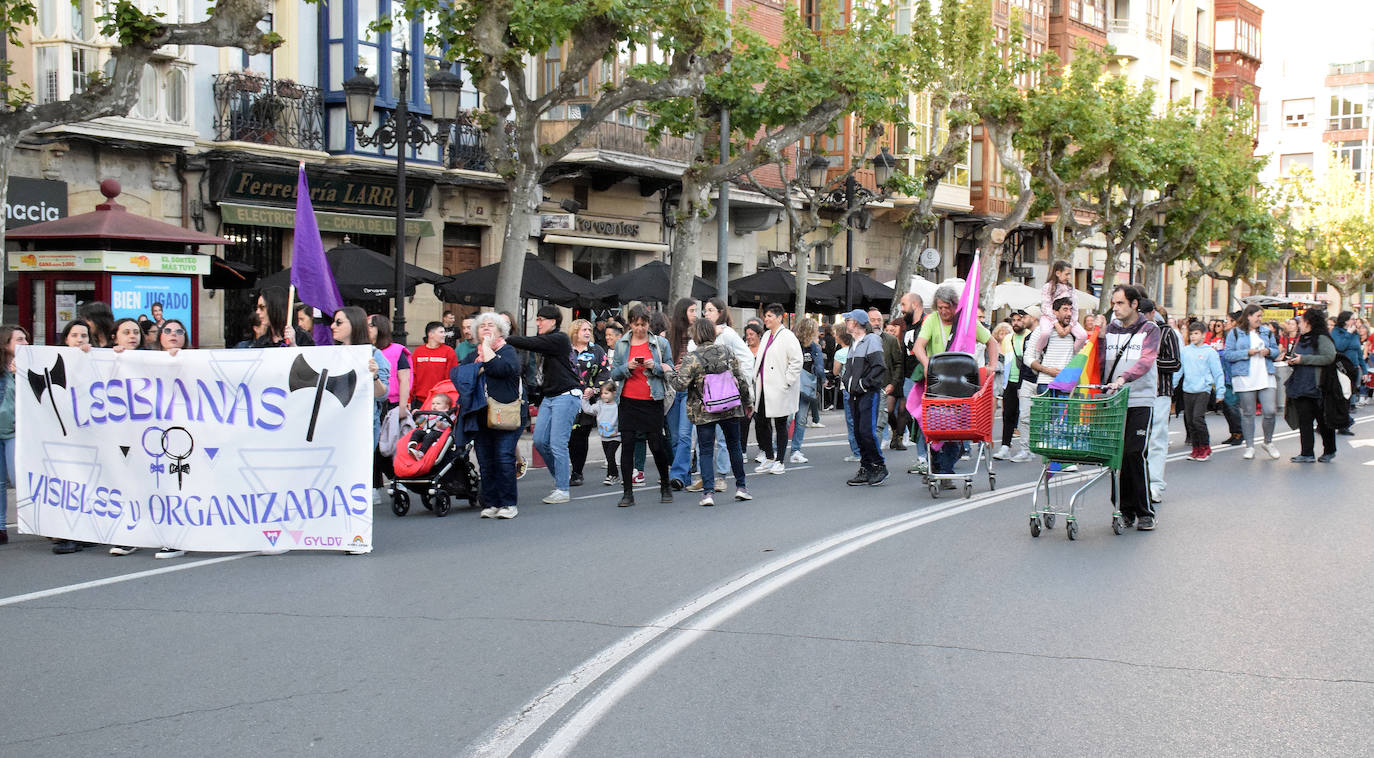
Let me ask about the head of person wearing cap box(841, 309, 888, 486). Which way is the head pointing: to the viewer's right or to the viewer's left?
to the viewer's left

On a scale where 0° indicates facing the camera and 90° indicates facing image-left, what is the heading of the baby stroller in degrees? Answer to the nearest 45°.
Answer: approximately 45°

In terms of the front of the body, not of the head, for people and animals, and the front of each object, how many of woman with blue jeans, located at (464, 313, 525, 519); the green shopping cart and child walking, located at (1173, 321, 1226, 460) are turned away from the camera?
0

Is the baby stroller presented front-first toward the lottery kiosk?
no

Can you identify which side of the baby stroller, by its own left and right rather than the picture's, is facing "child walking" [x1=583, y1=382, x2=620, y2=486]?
back

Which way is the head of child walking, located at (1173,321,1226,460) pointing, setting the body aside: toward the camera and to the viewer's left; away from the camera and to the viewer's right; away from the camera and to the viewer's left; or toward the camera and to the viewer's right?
toward the camera and to the viewer's left

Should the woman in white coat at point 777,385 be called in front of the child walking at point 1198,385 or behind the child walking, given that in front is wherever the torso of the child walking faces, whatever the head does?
in front

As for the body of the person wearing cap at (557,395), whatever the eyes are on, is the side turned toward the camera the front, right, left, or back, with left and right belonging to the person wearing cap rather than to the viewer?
left

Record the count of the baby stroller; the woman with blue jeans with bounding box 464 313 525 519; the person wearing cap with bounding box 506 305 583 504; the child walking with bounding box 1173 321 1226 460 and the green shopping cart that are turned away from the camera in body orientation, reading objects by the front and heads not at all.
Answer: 0

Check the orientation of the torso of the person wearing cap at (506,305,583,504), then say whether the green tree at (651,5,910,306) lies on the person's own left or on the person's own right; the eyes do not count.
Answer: on the person's own right

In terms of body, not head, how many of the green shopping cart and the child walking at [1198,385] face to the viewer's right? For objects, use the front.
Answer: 0

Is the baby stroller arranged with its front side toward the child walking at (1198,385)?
no

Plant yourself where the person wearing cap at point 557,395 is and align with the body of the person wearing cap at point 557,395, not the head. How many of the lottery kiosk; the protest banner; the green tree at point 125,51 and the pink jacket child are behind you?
1

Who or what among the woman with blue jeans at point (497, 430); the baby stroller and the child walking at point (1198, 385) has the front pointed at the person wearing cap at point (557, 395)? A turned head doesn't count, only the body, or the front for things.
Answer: the child walking

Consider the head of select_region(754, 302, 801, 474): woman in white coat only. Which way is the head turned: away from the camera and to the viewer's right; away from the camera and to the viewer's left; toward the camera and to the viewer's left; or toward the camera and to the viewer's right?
toward the camera and to the viewer's left

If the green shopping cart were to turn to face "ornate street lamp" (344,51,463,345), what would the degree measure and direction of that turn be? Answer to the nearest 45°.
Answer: approximately 90° to its right

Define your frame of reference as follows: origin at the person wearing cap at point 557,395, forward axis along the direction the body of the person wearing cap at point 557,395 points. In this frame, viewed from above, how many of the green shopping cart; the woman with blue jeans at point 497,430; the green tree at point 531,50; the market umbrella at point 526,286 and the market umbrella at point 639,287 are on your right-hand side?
3

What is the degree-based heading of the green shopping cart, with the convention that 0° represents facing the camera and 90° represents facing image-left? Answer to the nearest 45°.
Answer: approximately 45°

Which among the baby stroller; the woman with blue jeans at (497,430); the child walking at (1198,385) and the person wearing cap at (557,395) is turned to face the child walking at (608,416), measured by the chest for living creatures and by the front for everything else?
the child walking at (1198,385)
